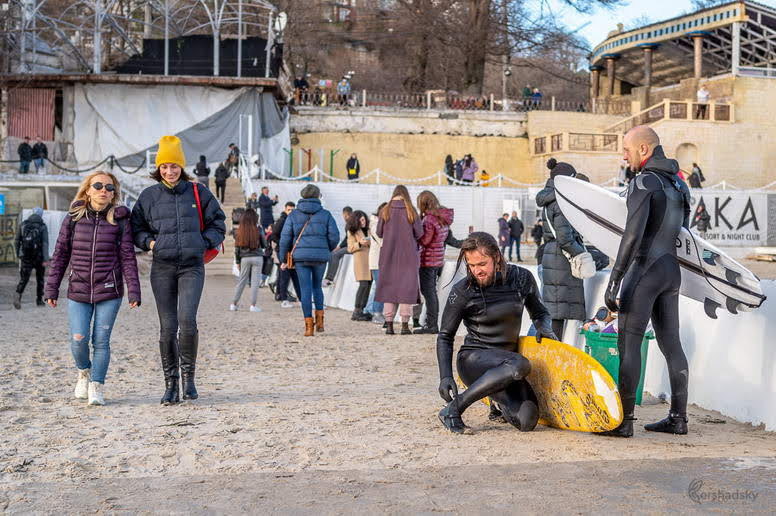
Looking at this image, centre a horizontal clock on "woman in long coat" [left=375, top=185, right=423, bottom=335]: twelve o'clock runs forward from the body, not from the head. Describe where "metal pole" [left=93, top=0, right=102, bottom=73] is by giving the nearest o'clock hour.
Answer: The metal pole is roughly at 11 o'clock from the woman in long coat.

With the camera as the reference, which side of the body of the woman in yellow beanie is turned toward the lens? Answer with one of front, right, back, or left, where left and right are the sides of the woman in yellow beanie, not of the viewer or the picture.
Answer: front

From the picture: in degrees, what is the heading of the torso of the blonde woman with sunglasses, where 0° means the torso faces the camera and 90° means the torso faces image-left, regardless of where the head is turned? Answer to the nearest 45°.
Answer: approximately 0°

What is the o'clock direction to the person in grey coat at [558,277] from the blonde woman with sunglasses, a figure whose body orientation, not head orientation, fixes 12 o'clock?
The person in grey coat is roughly at 9 o'clock from the blonde woman with sunglasses.

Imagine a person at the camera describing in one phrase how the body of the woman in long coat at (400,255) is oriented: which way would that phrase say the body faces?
away from the camera

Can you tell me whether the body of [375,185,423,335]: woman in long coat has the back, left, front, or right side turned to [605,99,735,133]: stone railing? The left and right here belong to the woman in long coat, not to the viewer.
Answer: front

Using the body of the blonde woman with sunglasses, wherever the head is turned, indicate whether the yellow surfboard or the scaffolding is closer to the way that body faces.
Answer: the yellow surfboard

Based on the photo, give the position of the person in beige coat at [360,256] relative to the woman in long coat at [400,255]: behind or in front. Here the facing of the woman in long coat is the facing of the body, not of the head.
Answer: in front

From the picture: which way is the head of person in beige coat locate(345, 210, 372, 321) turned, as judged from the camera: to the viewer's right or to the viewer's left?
to the viewer's right

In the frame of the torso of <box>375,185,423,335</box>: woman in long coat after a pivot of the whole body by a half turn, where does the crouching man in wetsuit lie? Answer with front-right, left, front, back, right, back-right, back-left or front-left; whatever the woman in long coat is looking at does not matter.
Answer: front

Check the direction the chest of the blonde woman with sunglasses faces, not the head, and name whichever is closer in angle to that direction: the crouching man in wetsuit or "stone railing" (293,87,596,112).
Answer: the crouching man in wetsuit

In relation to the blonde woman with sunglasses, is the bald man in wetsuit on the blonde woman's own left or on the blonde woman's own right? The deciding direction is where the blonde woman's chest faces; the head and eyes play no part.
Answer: on the blonde woman's own left

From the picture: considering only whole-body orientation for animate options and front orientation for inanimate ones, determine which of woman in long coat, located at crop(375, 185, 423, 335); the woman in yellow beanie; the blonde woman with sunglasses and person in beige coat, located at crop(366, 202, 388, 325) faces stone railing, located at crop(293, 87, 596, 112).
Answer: the woman in long coat

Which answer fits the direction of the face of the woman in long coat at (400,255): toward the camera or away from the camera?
away from the camera

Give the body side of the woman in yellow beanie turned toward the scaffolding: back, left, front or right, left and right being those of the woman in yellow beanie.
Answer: back
